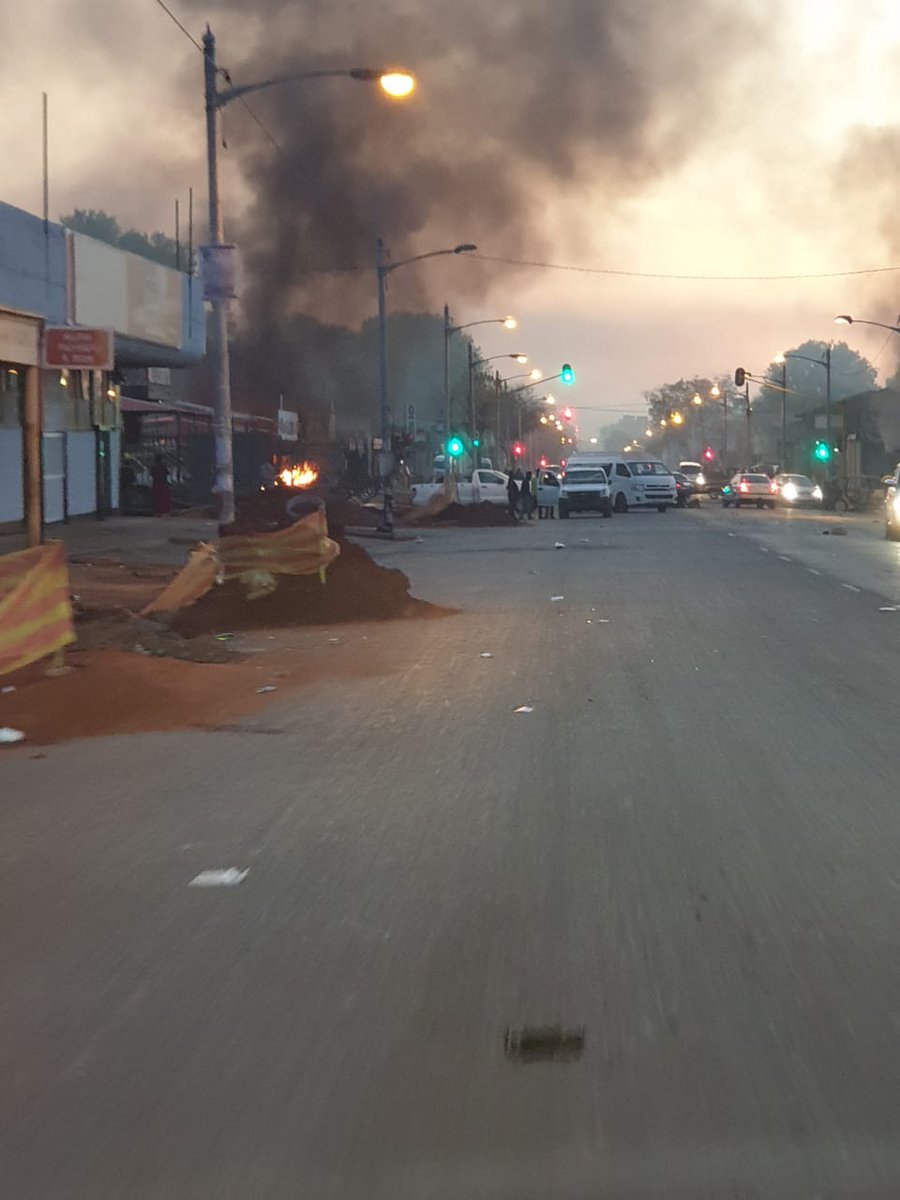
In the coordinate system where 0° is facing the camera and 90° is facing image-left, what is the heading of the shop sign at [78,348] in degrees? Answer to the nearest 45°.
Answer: approximately 0°

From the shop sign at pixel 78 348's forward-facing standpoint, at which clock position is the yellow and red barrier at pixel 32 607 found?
The yellow and red barrier is roughly at 12 o'clock from the shop sign.

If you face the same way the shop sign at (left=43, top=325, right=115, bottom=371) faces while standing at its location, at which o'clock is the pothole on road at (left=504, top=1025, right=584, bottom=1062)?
The pothole on road is roughly at 12 o'clock from the shop sign.

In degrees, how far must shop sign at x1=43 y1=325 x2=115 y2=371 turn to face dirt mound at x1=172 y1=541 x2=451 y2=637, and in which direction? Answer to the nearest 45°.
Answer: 0° — it already faces it

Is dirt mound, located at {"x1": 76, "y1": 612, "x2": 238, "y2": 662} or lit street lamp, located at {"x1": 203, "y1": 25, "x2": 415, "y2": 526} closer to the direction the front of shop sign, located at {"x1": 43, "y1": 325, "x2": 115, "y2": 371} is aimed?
the dirt mound

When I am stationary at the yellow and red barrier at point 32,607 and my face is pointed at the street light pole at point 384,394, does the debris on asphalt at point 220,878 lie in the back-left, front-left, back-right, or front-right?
back-right

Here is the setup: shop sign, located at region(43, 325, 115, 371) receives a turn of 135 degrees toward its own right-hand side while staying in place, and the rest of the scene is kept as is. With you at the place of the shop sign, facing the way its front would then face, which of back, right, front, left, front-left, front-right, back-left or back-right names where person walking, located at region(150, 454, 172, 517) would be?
front-right
